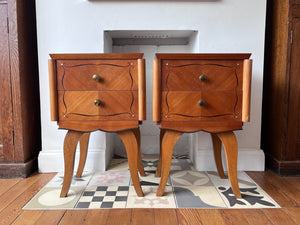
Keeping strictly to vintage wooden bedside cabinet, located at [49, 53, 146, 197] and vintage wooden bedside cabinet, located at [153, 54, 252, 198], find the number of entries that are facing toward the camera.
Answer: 2

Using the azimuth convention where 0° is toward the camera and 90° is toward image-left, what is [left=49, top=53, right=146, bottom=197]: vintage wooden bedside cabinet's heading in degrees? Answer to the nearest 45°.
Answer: approximately 0°

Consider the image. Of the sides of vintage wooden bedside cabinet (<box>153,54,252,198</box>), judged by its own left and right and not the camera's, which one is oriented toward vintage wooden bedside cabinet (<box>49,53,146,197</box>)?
right

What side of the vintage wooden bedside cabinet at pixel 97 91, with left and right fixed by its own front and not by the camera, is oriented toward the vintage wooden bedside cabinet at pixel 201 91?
left
